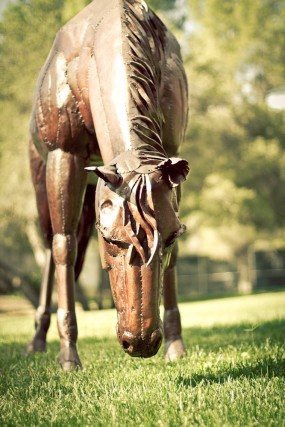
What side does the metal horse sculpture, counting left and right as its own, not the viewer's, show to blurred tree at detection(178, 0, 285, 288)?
back

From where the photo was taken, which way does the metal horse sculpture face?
toward the camera
